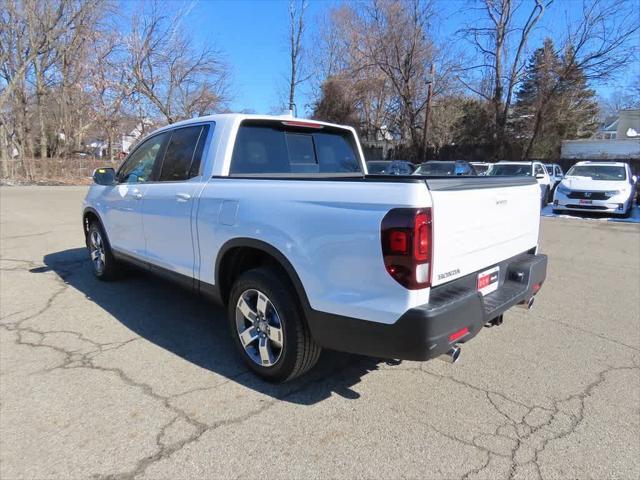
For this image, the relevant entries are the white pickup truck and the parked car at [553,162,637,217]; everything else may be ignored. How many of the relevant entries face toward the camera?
1

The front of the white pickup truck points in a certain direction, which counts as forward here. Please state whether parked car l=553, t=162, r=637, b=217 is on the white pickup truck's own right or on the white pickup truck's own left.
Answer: on the white pickup truck's own right

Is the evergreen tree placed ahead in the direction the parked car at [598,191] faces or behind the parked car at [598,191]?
behind

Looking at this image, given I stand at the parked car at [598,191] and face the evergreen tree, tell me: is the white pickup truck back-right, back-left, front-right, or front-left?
back-left

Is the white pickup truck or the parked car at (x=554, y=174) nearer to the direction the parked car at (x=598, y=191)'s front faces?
the white pickup truck

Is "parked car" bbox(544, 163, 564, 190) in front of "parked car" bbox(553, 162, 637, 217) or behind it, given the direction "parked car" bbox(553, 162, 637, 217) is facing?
behind

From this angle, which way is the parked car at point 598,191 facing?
toward the camera

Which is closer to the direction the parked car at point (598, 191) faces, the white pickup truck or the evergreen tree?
the white pickup truck

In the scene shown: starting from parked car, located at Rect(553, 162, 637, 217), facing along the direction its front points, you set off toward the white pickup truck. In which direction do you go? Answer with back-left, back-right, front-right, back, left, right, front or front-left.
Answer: front

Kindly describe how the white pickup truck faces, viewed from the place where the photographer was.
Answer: facing away from the viewer and to the left of the viewer

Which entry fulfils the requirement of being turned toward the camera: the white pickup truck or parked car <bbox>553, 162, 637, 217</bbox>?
the parked car

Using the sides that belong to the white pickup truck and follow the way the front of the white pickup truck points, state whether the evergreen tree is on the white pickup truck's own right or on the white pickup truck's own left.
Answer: on the white pickup truck's own right

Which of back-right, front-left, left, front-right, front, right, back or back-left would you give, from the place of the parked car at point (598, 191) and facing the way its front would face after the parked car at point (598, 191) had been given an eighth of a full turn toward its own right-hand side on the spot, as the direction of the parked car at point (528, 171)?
right
